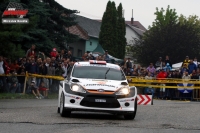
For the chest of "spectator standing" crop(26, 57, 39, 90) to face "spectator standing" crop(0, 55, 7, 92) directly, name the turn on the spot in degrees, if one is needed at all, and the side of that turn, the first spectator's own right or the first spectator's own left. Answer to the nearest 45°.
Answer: approximately 45° to the first spectator's own right

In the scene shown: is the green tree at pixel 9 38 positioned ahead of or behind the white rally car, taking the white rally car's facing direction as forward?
behind

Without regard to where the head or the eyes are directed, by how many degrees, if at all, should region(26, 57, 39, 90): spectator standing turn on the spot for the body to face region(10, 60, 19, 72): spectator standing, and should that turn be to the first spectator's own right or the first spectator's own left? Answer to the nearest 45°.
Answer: approximately 90° to the first spectator's own right

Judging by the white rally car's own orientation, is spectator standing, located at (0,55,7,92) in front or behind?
behind

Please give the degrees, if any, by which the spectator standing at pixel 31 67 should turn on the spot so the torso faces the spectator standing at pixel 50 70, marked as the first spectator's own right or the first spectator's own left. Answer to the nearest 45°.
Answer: approximately 135° to the first spectator's own left

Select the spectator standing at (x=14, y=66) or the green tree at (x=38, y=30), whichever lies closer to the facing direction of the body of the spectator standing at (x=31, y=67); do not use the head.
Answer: the spectator standing

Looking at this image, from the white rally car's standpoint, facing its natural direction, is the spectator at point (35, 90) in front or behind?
behind

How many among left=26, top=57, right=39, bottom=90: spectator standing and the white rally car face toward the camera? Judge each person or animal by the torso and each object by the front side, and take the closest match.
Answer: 2

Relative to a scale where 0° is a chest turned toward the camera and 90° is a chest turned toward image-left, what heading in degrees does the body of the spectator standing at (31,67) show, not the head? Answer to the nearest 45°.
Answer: approximately 0°
